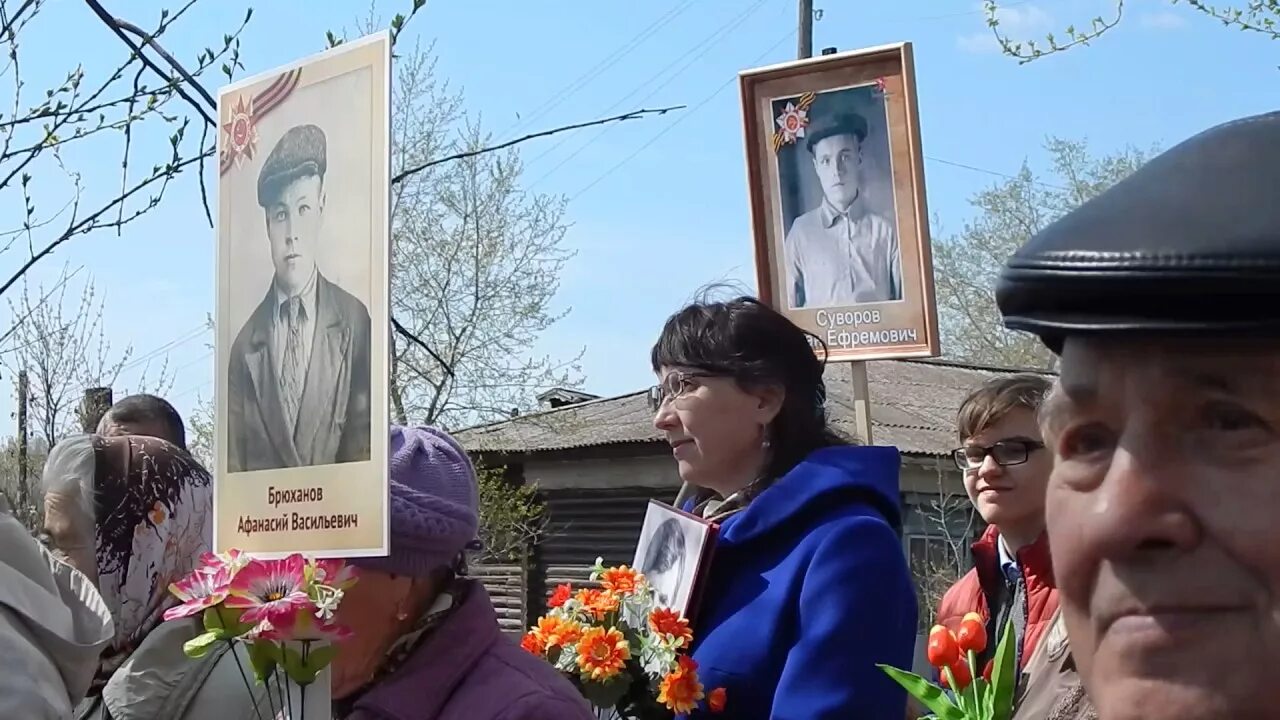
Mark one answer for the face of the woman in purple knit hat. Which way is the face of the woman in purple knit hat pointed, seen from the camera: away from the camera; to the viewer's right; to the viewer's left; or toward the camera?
to the viewer's left

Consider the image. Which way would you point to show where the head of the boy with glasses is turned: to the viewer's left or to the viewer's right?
to the viewer's left

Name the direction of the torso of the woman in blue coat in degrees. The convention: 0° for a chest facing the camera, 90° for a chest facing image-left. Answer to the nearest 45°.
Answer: approximately 90°

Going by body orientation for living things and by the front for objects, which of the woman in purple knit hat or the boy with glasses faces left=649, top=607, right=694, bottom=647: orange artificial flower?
the boy with glasses

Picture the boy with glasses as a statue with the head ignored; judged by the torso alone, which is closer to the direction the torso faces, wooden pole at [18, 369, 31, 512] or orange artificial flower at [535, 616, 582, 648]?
the orange artificial flower

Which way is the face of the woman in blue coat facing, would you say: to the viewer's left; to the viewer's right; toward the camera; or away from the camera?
to the viewer's left

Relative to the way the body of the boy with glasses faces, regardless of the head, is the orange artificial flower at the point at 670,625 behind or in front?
in front

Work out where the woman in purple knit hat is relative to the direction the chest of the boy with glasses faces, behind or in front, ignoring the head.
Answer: in front

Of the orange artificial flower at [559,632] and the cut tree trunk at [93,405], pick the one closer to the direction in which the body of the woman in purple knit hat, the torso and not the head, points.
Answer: the cut tree trunk

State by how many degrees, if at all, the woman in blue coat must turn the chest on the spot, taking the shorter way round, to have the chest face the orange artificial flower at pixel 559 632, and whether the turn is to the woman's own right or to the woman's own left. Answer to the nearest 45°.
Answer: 0° — they already face it

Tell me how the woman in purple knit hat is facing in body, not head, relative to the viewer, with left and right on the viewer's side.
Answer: facing to the left of the viewer

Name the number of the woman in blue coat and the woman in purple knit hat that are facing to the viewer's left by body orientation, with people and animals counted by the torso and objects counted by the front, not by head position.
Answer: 2

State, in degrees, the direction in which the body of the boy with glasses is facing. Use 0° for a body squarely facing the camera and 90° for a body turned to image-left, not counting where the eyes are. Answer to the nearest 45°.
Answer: approximately 45°
